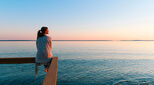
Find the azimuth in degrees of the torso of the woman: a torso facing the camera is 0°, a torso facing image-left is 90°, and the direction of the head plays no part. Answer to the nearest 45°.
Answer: approximately 225°
